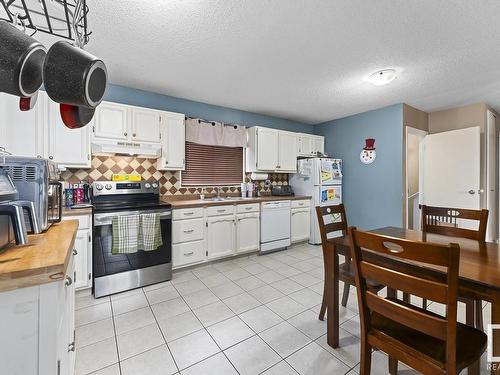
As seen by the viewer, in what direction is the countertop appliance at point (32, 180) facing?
to the viewer's right

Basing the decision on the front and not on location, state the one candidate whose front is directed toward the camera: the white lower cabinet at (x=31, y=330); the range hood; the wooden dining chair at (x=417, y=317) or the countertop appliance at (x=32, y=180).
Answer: the range hood

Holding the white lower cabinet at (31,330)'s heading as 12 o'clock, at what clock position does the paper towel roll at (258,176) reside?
The paper towel roll is roughly at 11 o'clock from the white lower cabinet.

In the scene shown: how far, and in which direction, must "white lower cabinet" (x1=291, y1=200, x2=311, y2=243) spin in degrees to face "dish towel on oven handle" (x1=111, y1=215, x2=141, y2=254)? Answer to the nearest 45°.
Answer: approximately 90° to its right

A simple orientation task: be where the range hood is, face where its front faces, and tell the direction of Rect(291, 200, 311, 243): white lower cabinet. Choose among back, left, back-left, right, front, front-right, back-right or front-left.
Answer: left

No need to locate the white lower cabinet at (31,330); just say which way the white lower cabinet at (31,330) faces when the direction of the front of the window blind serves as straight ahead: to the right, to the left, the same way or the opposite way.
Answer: to the left

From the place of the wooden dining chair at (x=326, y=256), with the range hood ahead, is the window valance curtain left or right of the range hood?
right

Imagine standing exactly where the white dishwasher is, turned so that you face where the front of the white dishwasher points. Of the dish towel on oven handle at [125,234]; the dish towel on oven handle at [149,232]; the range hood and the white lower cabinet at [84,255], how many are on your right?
4

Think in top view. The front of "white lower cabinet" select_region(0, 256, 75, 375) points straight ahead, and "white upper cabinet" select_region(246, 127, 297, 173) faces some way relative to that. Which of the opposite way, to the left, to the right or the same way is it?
to the right

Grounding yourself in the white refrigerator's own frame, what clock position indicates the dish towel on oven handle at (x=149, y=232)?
The dish towel on oven handle is roughly at 3 o'clock from the white refrigerator.

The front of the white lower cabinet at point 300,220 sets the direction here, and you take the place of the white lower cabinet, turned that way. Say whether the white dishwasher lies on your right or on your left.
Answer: on your right

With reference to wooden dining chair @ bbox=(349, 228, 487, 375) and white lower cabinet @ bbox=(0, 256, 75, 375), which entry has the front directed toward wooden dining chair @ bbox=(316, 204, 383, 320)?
the white lower cabinet
